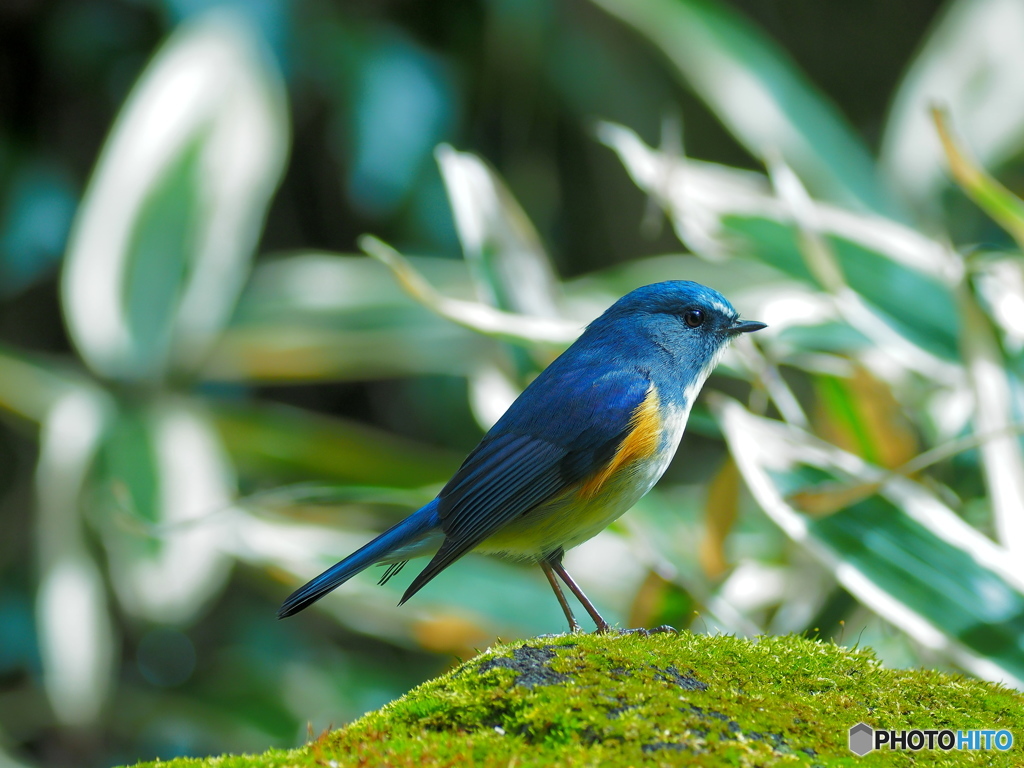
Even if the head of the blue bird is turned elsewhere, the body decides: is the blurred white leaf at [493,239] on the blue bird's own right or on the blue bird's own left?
on the blue bird's own left

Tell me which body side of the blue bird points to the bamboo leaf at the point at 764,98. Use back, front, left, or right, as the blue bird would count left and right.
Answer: left

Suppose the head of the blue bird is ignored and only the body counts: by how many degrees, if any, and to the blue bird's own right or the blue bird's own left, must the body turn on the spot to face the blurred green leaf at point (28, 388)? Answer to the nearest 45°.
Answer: approximately 135° to the blue bird's own left

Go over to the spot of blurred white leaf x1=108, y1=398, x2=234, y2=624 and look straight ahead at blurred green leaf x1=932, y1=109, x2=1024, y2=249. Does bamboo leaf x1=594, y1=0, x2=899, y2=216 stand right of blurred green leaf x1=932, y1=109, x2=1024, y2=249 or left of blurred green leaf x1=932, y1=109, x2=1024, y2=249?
left

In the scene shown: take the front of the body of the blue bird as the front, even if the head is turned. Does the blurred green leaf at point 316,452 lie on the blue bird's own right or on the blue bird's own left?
on the blue bird's own left

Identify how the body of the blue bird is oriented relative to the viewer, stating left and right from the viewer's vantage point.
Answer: facing to the right of the viewer
